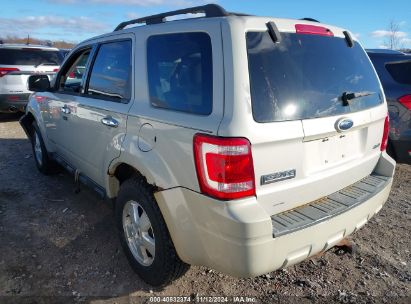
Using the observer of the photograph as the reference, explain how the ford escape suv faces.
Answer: facing away from the viewer and to the left of the viewer

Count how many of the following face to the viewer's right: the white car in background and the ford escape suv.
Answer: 0

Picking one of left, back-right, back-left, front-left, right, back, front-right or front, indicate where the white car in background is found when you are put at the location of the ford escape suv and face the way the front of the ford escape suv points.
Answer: front

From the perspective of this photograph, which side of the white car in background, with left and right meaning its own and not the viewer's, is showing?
back

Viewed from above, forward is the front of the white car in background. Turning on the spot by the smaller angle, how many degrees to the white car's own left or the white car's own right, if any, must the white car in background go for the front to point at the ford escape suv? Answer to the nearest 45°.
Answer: approximately 180°
